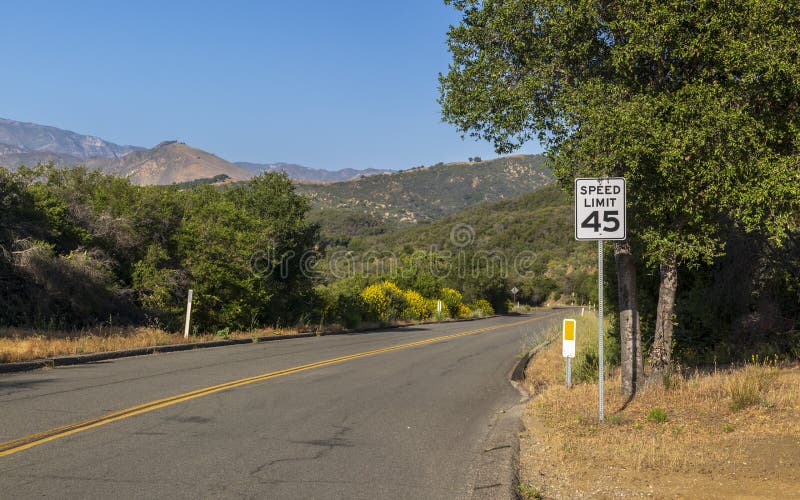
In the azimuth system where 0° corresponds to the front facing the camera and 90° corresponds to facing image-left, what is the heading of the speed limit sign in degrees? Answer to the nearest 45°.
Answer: approximately 0°

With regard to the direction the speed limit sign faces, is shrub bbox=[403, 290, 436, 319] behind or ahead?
behind

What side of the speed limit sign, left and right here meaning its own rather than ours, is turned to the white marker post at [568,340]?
back
